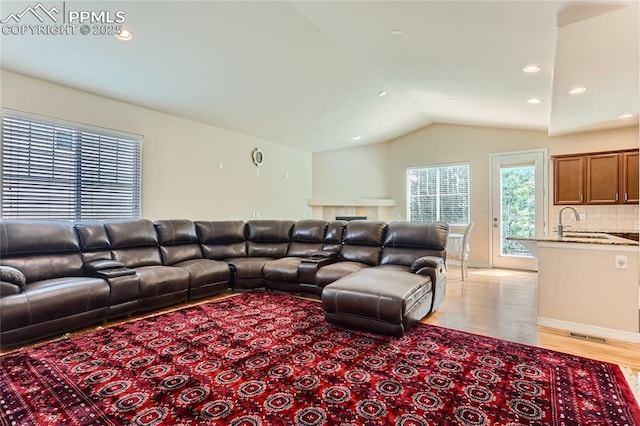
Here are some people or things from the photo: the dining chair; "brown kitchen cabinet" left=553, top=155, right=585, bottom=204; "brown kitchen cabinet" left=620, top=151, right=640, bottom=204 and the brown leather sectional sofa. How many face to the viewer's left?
1

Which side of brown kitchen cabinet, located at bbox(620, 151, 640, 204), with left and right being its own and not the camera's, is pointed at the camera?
front

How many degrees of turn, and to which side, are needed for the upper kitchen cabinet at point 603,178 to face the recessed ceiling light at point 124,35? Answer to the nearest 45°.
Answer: approximately 45° to its right

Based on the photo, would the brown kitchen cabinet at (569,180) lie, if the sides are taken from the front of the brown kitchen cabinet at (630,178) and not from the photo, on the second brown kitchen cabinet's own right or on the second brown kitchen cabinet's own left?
on the second brown kitchen cabinet's own right

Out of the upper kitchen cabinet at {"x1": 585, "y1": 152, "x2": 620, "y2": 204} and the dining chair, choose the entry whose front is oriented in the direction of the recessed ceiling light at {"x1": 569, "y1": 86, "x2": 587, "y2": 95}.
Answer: the upper kitchen cabinet

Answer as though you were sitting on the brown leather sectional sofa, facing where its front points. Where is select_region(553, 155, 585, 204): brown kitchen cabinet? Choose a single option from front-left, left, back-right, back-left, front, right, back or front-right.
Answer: left

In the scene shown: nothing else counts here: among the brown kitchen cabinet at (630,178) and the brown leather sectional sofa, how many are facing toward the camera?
2

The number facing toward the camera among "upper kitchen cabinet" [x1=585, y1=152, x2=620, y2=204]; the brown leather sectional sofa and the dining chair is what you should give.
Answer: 2

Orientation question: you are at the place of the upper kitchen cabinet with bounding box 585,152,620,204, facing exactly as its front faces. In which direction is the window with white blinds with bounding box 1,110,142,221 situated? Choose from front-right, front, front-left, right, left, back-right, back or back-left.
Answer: front-right

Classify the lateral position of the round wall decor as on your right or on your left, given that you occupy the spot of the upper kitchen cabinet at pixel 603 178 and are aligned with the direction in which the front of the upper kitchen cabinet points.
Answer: on your right

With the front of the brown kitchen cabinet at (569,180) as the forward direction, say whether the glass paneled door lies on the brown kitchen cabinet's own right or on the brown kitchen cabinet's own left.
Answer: on the brown kitchen cabinet's own right

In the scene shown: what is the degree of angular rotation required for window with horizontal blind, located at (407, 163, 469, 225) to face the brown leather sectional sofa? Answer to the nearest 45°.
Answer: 0° — it already faces it

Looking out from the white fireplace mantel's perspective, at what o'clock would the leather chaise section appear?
The leather chaise section is roughly at 12 o'clock from the white fireplace mantel.

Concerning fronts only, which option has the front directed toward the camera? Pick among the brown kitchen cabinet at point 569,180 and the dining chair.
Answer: the brown kitchen cabinet

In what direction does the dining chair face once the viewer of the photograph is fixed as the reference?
facing to the left of the viewer

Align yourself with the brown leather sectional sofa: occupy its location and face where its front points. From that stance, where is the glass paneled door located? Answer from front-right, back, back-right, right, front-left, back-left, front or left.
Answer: left

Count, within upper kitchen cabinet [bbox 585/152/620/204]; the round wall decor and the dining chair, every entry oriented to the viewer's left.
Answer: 1

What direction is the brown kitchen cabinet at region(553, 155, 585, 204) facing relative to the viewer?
toward the camera
